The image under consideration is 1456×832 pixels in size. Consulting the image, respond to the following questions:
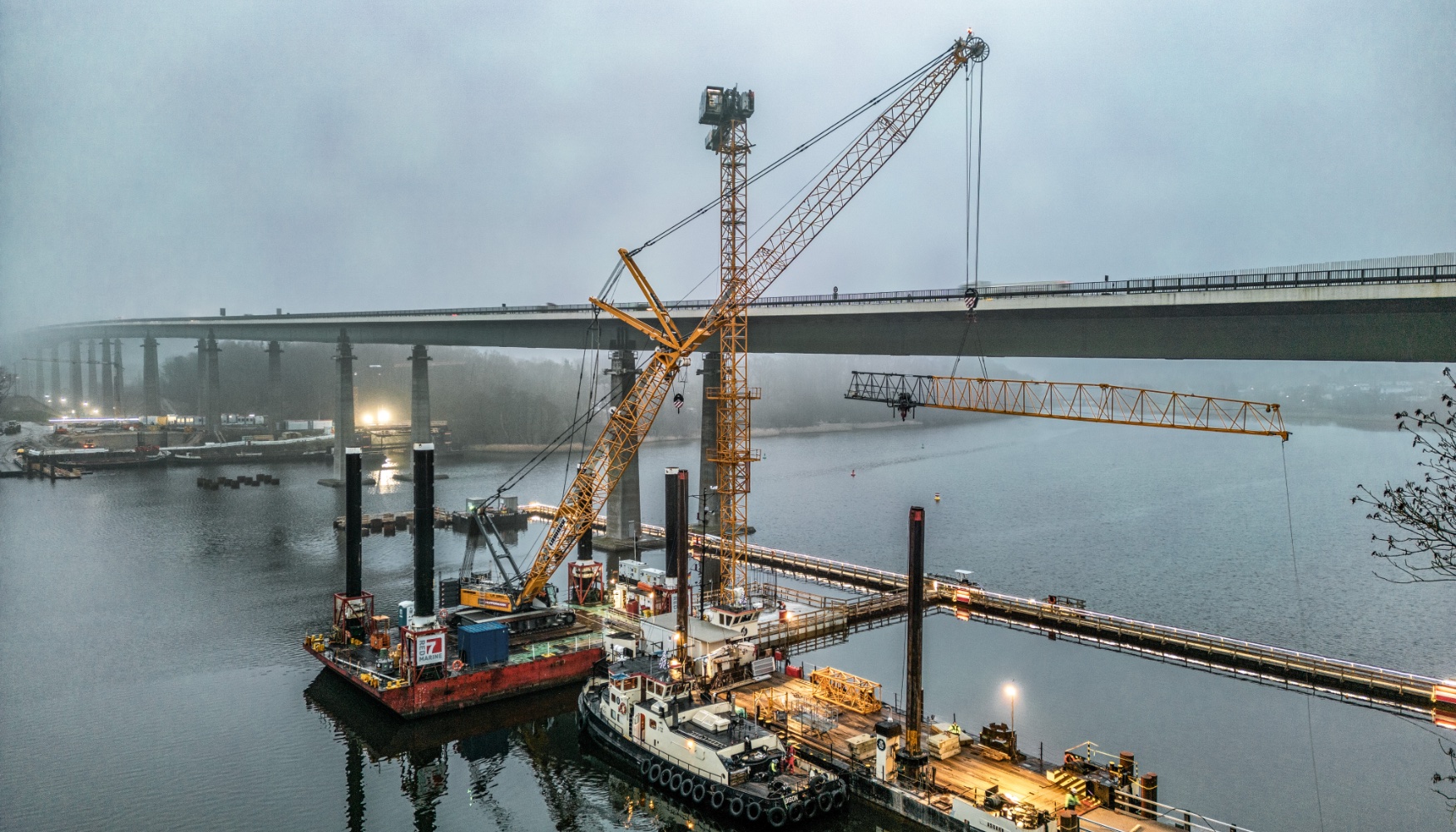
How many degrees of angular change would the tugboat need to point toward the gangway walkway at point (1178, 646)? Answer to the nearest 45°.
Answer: approximately 135° to its right

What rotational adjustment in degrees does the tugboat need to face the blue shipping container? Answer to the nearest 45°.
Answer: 0° — it already faces it

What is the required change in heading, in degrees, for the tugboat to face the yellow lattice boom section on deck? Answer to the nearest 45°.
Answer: approximately 90° to its right

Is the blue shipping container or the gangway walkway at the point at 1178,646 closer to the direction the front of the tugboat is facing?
the blue shipping container

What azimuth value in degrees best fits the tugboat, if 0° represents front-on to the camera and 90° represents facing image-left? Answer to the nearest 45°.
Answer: approximately 135°
